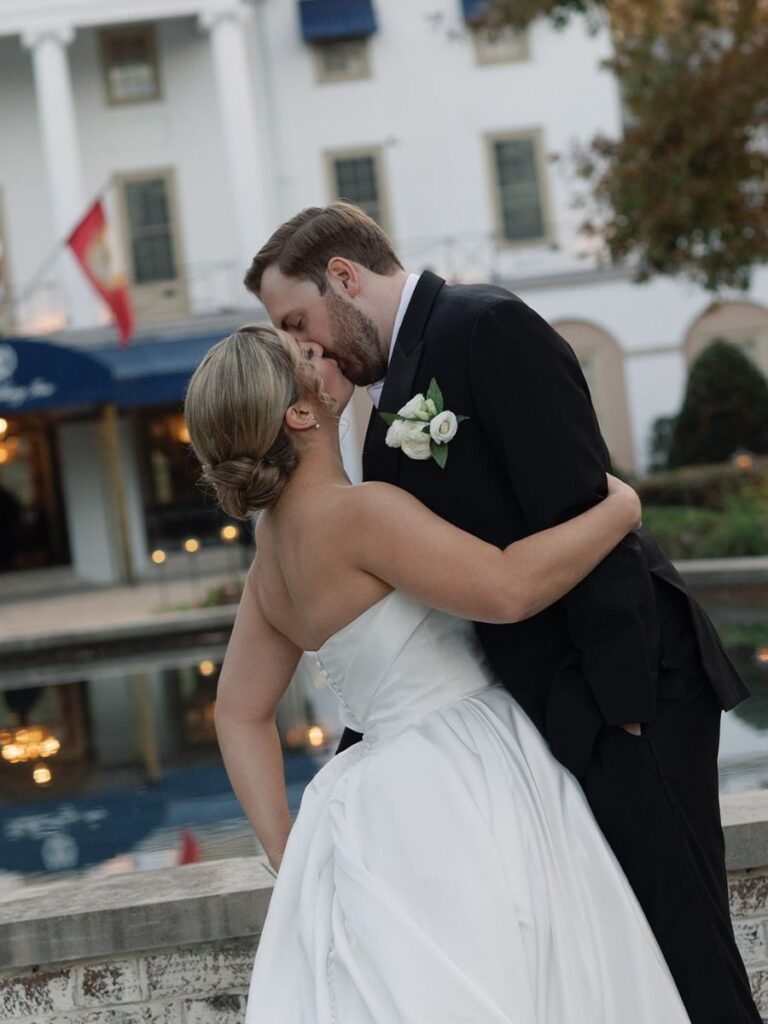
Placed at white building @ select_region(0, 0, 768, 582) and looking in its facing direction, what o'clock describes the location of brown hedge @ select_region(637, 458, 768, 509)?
The brown hedge is roughly at 11 o'clock from the white building.

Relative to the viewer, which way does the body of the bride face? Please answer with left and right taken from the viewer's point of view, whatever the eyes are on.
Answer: facing away from the viewer and to the right of the viewer

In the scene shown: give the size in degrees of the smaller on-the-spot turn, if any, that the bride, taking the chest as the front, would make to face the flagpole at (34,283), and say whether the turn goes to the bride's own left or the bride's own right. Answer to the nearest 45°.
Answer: approximately 45° to the bride's own left

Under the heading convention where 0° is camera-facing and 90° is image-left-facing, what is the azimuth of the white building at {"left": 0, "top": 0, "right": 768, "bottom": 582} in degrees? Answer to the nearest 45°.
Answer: approximately 0°

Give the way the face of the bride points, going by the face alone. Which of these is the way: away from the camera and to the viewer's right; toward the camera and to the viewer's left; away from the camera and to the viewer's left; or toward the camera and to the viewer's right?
away from the camera and to the viewer's right

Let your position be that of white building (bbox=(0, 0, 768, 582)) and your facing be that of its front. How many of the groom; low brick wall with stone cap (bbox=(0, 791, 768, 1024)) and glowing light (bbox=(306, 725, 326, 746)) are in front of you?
3

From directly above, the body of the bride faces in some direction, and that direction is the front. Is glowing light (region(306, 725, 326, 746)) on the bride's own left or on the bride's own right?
on the bride's own left

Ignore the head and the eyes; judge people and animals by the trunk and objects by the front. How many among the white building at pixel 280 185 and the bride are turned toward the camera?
1
